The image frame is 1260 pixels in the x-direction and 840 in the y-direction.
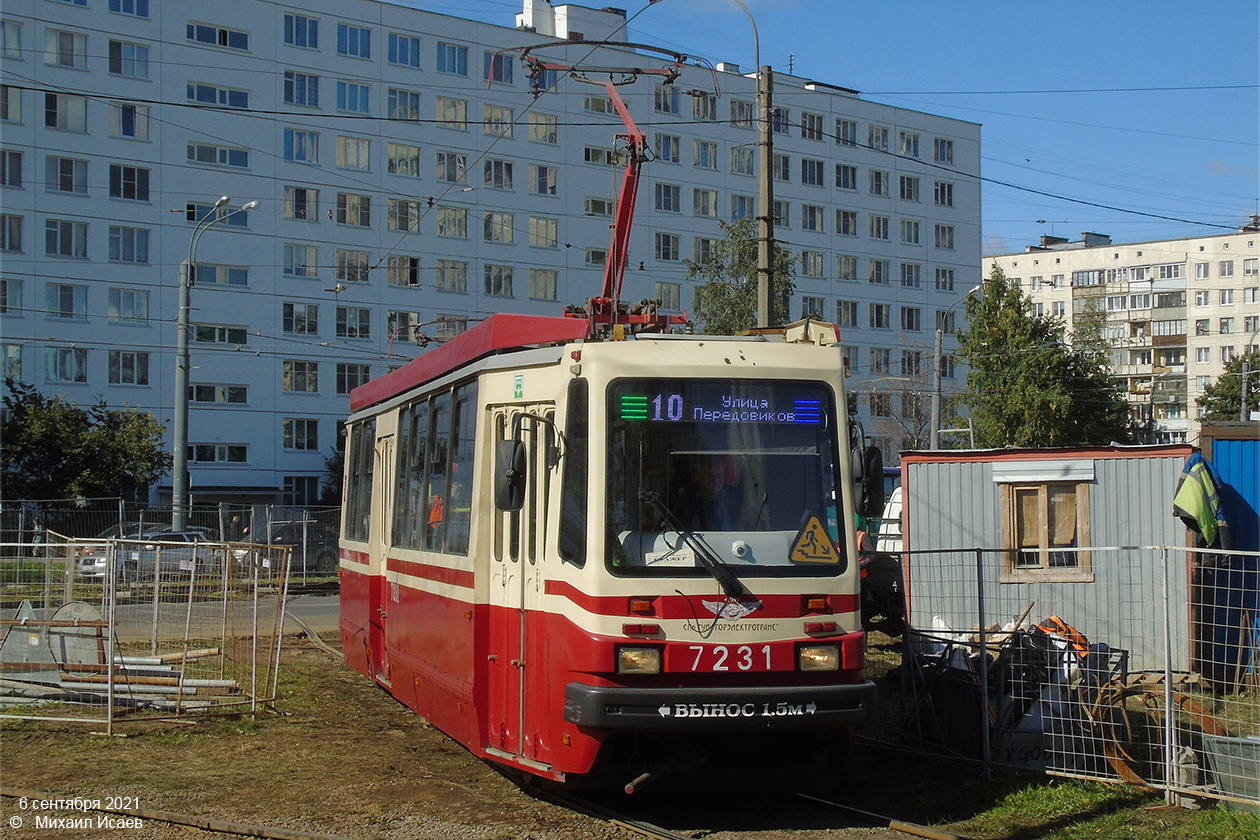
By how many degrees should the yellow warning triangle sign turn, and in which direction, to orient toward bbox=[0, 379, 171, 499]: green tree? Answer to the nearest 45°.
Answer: approximately 135° to its right

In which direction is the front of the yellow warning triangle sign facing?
toward the camera

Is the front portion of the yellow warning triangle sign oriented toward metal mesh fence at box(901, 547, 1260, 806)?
no

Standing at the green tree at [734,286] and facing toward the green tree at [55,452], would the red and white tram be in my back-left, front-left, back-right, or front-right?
front-left

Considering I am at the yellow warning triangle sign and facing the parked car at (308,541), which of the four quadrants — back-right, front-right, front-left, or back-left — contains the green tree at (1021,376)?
front-right

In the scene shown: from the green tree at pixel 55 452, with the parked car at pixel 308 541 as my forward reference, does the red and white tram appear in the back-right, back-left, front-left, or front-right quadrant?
front-right

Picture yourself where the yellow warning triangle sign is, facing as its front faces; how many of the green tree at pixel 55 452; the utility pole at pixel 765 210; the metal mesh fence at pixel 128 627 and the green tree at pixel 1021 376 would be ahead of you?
0

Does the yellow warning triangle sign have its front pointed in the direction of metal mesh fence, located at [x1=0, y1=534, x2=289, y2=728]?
no

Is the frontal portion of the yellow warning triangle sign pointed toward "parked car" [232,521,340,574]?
no

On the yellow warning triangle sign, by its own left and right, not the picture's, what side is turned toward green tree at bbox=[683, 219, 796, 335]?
back

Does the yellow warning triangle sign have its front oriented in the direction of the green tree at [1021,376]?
no
